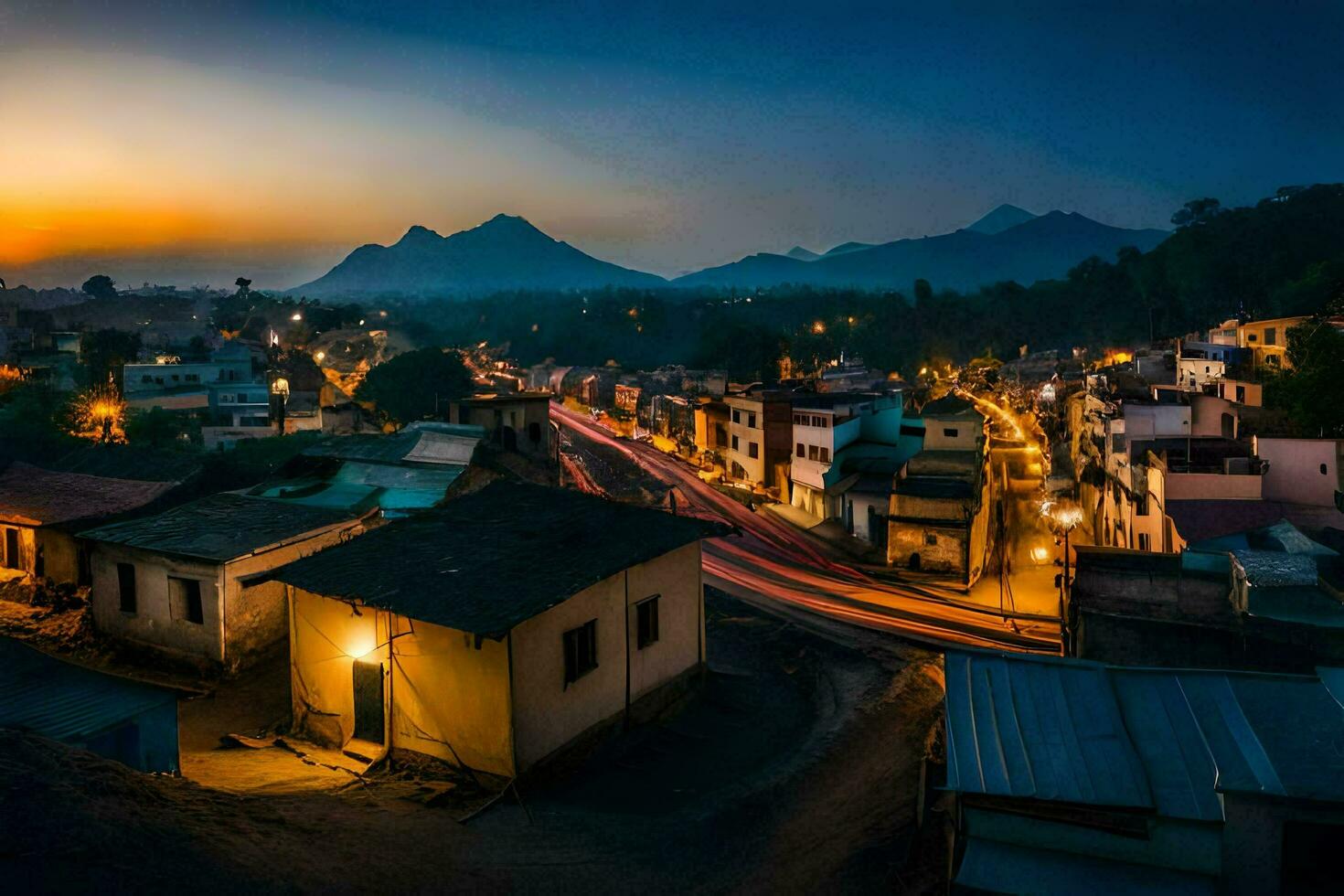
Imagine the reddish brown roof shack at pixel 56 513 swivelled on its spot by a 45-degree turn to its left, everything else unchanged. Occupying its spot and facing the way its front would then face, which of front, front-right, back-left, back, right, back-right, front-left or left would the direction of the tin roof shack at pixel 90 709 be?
front

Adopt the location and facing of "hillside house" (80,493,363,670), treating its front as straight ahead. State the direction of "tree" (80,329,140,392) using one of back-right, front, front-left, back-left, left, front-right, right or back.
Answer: back-right

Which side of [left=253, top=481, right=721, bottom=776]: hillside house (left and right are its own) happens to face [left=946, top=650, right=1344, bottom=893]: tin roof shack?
left

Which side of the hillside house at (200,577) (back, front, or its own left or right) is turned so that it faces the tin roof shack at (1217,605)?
left

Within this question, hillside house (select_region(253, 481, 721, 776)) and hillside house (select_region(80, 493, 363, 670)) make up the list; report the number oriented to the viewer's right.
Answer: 0

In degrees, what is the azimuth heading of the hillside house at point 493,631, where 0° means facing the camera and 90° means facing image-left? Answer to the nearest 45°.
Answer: approximately 45°

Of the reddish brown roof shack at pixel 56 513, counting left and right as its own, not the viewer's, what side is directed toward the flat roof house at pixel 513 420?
back

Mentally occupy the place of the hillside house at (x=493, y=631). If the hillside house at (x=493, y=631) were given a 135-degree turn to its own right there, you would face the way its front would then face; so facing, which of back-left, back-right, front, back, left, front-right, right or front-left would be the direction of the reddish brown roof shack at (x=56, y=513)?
front-left

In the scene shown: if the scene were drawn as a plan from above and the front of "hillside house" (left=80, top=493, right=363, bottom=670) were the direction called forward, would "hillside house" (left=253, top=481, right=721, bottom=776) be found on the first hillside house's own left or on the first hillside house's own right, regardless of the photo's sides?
on the first hillside house's own left

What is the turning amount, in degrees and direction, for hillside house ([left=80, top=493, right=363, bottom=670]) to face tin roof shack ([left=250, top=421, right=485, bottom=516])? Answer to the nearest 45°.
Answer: approximately 180°

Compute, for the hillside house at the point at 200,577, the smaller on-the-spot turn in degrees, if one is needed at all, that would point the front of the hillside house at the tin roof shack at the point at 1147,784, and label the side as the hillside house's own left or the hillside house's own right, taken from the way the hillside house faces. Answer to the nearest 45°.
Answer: approximately 90° to the hillside house's own left

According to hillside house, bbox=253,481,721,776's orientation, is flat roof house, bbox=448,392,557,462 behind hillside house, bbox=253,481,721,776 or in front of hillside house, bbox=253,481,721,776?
behind

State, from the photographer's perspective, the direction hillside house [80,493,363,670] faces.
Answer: facing the viewer and to the left of the viewer

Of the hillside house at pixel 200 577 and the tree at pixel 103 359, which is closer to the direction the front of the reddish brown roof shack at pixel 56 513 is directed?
the hillside house
